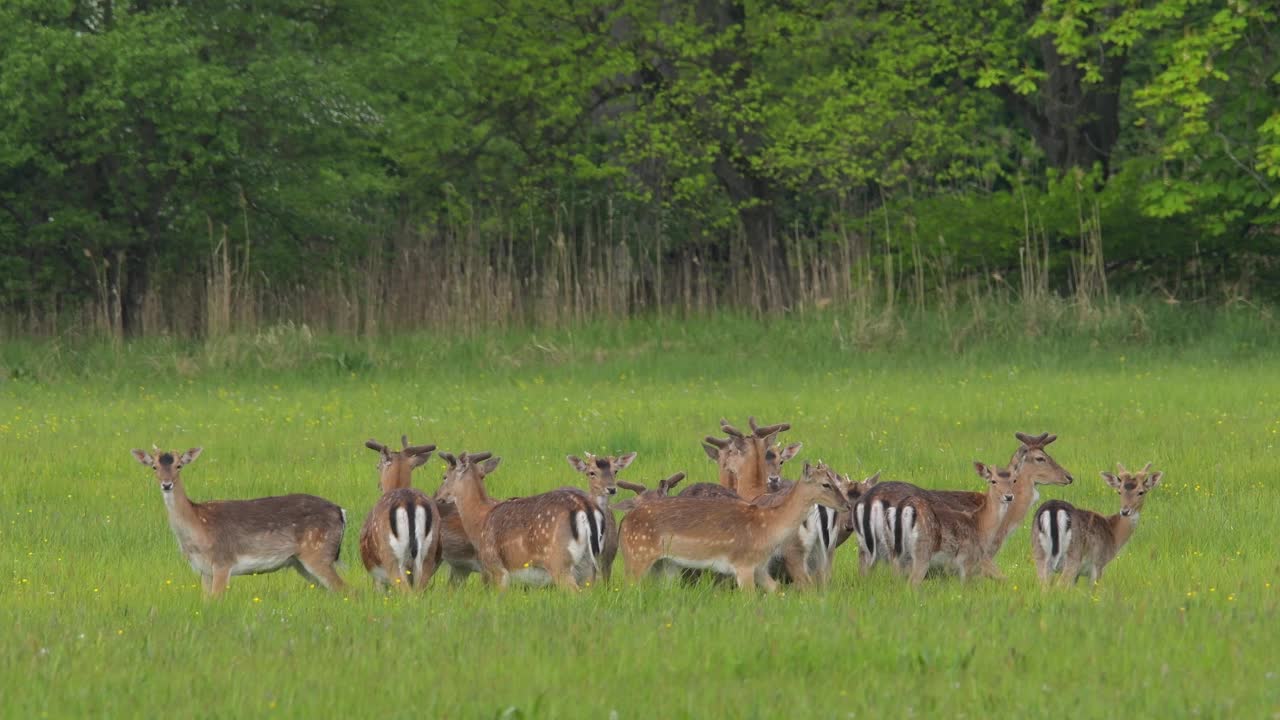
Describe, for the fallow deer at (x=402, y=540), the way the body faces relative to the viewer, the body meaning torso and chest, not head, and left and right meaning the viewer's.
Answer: facing away from the viewer

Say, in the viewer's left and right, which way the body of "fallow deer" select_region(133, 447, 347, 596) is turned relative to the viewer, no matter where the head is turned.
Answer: facing to the left of the viewer

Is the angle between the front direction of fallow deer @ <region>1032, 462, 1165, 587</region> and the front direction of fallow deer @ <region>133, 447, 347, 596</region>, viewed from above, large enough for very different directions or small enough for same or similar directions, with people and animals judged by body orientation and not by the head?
very different directions

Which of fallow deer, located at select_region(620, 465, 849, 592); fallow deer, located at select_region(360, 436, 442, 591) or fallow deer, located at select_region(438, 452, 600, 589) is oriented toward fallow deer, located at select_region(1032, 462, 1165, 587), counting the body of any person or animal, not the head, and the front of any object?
fallow deer, located at select_region(620, 465, 849, 592)

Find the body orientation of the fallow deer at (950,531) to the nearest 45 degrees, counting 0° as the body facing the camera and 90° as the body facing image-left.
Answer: approximately 225°

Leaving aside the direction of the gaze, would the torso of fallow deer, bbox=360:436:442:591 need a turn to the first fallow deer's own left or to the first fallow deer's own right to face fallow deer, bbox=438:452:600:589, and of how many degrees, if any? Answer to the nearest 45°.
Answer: approximately 90° to the first fallow deer's own right

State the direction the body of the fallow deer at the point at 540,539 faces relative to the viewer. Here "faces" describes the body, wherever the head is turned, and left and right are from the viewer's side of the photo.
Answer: facing away from the viewer and to the left of the viewer

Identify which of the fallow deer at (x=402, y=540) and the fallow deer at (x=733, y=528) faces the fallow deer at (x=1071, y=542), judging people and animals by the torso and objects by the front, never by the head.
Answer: the fallow deer at (x=733, y=528)

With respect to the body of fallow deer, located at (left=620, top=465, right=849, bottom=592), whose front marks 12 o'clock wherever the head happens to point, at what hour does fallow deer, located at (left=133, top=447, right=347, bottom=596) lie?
fallow deer, located at (left=133, top=447, right=347, bottom=596) is roughly at 6 o'clock from fallow deer, located at (left=620, top=465, right=849, bottom=592).

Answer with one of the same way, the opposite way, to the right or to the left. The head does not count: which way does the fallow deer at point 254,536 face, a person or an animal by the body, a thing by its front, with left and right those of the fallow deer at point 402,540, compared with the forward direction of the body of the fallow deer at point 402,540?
to the left

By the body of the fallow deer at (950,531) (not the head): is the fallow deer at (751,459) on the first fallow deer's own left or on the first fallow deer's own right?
on the first fallow deer's own left

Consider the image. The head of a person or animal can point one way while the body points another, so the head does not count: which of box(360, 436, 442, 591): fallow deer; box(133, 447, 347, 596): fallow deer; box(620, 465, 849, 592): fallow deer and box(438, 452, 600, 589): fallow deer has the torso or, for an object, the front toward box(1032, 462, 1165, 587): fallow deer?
box(620, 465, 849, 592): fallow deer

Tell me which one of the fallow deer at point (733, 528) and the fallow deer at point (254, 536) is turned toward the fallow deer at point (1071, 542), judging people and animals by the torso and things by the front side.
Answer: the fallow deer at point (733, 528)

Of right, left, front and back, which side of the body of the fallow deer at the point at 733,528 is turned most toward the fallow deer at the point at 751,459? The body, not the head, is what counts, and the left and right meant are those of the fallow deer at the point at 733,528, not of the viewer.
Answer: left
